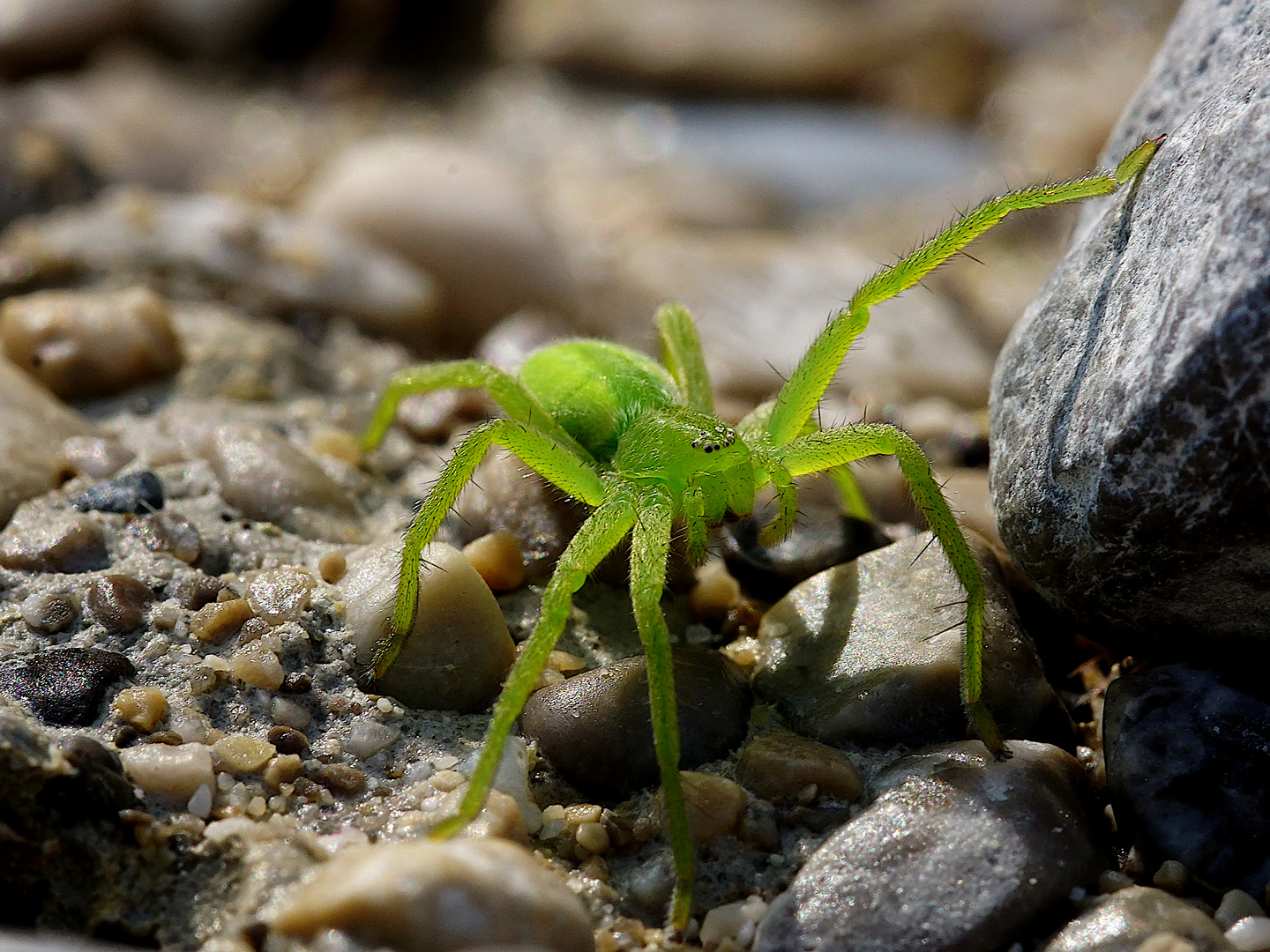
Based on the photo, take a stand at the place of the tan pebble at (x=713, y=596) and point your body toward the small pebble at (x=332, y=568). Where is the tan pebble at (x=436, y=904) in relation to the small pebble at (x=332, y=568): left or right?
left

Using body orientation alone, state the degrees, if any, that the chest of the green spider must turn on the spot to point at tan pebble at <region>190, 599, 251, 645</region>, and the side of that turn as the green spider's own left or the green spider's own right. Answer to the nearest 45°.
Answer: approximately 135° to the green spider's own right

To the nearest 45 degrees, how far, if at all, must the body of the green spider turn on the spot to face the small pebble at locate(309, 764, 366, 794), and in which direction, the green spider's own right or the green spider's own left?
approximately 90° to the green spider's own right

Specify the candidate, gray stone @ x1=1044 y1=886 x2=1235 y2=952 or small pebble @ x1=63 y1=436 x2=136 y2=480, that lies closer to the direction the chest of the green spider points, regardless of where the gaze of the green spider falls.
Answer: the gray stone

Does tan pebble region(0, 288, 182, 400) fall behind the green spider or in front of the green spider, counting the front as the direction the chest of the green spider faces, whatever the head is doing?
behind

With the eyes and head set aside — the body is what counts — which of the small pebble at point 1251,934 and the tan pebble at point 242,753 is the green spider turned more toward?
the small pebble

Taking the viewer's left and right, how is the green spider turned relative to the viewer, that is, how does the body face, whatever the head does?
facing the viewer and to the right of the viewer

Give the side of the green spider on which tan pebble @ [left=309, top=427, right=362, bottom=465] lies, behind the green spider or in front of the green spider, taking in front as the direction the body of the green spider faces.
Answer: behind

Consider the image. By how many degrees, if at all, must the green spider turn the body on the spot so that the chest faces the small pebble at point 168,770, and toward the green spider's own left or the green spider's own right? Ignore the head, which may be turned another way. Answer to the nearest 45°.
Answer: approximately 90° to the green spider's own right

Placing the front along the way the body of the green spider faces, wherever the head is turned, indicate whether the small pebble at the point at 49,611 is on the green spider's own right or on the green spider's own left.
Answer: on the green spider's own right

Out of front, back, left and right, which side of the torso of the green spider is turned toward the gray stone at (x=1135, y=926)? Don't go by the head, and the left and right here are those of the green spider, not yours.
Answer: front

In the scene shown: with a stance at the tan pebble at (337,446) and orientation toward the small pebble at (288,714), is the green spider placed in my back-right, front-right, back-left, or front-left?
front-left

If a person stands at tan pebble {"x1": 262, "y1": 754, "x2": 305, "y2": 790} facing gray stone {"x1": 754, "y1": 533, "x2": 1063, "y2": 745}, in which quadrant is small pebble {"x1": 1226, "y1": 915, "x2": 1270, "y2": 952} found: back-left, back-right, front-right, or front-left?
front-right
